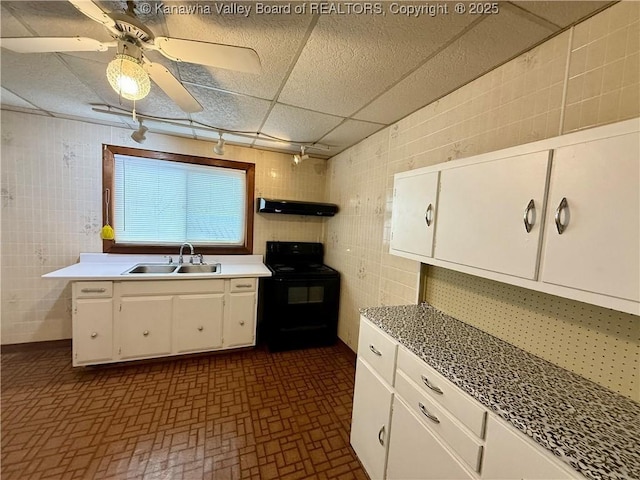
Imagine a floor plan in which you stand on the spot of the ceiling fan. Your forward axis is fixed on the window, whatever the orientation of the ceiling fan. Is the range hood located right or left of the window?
right

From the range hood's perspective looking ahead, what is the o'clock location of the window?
The window is roughly at 3 o'clock from the range hood.

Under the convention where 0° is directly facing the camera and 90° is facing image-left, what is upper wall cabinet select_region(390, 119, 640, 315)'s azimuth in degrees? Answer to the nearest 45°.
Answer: approximately 45°

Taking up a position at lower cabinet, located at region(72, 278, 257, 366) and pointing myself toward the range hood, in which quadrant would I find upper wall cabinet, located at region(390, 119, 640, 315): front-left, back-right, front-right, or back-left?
front-right

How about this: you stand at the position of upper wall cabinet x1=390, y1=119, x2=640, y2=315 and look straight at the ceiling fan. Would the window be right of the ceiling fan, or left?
right

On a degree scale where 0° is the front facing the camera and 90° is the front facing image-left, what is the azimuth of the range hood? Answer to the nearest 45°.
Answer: approximately 0°

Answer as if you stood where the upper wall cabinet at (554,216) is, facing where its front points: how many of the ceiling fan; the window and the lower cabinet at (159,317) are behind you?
0

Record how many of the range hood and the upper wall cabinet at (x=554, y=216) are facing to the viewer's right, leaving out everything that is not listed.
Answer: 0

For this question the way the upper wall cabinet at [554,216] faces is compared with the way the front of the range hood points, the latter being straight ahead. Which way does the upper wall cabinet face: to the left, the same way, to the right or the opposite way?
to the right

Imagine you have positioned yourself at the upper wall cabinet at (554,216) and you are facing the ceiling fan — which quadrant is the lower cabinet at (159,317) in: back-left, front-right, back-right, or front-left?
front-right

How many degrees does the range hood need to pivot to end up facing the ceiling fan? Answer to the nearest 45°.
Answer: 0° — it already faces it

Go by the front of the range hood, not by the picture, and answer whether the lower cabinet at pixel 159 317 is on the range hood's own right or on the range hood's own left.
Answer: on the range hood's own right
